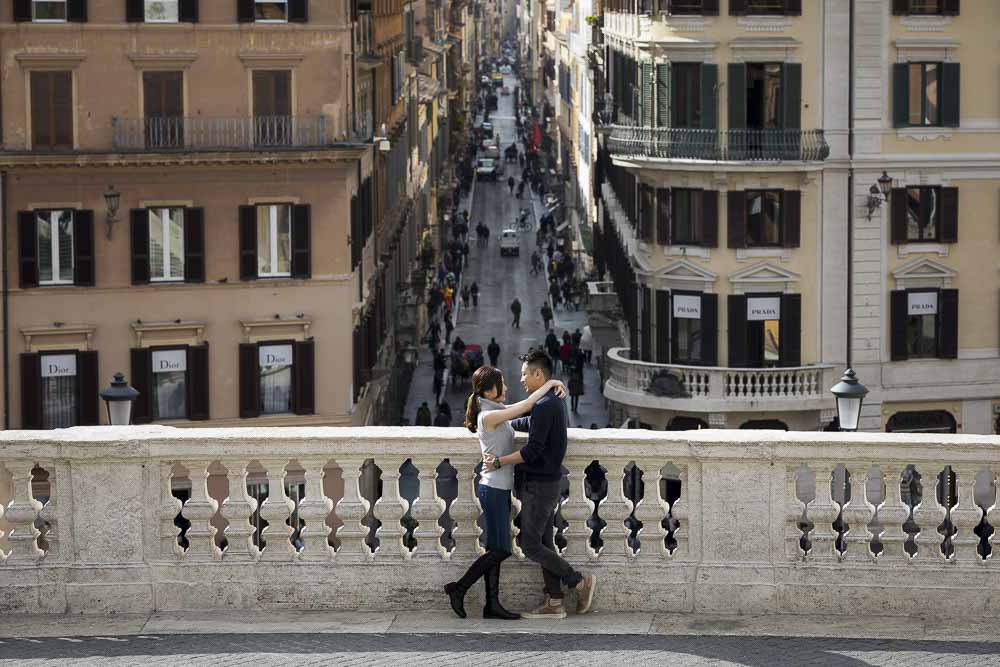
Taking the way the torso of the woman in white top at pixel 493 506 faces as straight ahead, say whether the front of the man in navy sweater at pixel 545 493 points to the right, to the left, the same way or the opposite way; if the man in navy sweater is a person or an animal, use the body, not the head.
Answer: the opposite way

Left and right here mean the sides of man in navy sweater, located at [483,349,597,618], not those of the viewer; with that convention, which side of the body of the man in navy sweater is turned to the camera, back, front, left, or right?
left

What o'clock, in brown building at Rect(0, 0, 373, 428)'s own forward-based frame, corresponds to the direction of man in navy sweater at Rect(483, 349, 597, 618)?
The man in navy sweater is roughly at 12 o'clock from the brown building.

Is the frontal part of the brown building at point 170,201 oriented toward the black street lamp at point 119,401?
yes

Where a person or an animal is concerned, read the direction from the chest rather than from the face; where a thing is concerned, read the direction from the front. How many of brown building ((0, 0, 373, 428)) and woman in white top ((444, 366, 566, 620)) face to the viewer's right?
1

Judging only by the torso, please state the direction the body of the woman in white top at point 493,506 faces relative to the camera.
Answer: to the viewer's right

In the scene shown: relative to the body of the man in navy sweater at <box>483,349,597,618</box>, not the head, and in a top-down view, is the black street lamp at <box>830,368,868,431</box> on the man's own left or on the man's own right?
on the man's own right

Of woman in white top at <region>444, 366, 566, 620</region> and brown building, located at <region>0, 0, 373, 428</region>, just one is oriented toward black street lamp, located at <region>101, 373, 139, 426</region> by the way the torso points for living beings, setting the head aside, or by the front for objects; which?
the brown building

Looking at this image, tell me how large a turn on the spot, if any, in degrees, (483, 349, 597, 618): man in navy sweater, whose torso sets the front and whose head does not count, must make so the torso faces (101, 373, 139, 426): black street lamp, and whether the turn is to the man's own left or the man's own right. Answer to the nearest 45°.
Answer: approximately 45° to the man's own right

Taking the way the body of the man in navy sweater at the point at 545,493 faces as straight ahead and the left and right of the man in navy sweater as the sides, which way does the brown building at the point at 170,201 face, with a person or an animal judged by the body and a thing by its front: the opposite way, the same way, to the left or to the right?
to the left
